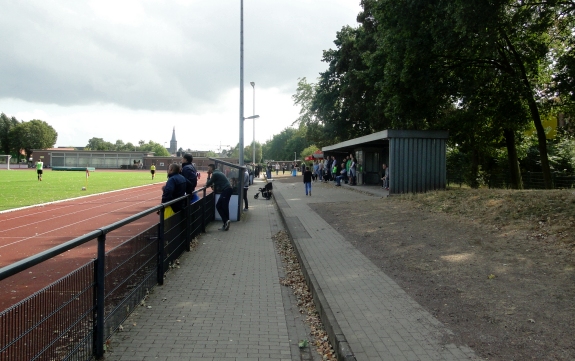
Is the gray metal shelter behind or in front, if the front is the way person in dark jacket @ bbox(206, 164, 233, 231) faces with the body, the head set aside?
behind

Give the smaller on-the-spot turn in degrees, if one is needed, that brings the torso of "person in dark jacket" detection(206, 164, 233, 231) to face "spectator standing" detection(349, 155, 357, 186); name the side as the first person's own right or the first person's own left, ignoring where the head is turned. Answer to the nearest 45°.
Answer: approximately 135° to the first person's own right

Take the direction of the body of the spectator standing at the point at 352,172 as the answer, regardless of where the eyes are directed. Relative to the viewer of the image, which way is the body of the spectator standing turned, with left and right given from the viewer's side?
facing to the left of the viewer

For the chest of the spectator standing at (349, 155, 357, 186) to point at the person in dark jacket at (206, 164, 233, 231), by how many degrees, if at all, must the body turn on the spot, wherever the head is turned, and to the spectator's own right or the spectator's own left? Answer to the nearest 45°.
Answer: approximately 90° to the spectator's own left

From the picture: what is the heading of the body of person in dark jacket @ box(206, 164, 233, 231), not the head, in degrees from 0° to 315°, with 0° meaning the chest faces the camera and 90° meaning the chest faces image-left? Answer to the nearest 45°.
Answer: approximately 90°

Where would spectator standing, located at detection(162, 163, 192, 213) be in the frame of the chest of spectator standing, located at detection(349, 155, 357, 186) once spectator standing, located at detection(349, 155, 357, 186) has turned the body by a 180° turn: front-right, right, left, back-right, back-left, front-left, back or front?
right
